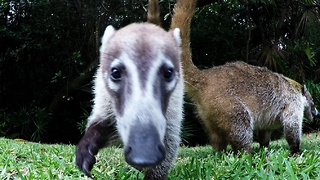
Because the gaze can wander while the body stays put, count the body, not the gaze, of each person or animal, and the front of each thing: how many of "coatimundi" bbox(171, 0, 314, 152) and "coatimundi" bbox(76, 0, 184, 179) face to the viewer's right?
1

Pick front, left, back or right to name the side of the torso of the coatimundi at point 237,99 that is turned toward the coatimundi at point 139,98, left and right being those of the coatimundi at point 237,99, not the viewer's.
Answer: right

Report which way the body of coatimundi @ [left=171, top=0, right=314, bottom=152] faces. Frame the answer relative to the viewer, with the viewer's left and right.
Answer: facing to the right of the viewer

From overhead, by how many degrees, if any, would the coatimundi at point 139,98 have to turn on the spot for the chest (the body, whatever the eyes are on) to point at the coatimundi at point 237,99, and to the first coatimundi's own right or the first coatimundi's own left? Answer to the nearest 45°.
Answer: approximately 135° to the first coatimundi's own left

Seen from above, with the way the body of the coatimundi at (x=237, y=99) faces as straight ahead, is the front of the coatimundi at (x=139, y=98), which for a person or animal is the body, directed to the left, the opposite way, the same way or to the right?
to the right

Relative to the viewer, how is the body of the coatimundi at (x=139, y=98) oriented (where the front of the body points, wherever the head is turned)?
toward the camera

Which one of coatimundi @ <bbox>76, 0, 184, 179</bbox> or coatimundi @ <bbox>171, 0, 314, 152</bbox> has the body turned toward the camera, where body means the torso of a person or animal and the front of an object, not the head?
coatimundi @ <bbox>76, 0, 184, 179</bbox>
